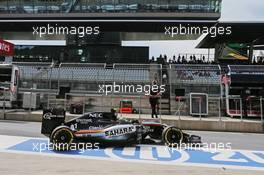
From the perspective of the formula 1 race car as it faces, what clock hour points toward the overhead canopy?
The overhead canopy is roughly at 10 o'clock from the formula 1 race car.

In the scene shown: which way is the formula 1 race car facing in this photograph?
to the viewer's right

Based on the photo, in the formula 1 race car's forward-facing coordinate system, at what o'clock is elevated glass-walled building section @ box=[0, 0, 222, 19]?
The elevated glass-walled building section is roughly at 9 o'clock from the formula 1 race car.
